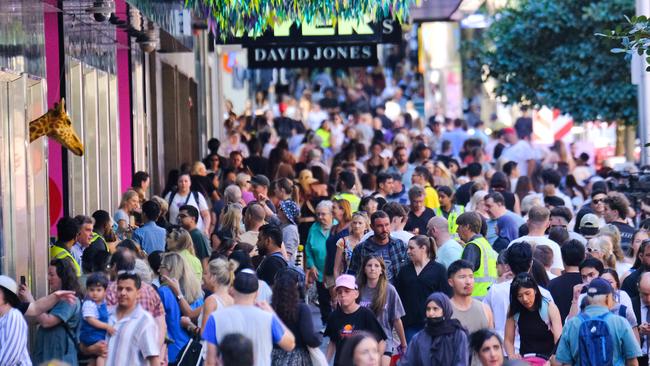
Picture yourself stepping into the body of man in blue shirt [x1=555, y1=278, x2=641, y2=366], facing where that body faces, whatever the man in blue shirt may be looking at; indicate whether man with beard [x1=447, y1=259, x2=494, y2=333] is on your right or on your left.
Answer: on your left

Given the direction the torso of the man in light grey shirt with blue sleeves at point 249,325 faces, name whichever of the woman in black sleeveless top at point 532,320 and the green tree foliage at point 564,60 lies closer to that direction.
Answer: the green tree foliage

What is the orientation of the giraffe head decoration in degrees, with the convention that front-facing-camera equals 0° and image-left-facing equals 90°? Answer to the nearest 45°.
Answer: approximately 270°

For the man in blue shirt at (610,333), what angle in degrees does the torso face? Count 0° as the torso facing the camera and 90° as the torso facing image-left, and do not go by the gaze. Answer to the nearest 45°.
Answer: approximately 180°

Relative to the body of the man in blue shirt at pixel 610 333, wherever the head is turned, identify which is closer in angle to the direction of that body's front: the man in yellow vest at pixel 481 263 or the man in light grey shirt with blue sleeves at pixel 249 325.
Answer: the man in yellow vest

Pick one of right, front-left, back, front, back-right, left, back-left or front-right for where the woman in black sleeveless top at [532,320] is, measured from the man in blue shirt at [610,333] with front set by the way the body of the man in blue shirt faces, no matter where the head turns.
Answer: front-left

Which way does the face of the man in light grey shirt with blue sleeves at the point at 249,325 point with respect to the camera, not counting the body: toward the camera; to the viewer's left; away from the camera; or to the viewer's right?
away from the camera

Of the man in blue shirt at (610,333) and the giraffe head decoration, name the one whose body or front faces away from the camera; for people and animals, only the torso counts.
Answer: the man in blue shirt

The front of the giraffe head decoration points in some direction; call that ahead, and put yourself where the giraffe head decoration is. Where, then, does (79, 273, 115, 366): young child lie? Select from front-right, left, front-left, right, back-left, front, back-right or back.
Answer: right

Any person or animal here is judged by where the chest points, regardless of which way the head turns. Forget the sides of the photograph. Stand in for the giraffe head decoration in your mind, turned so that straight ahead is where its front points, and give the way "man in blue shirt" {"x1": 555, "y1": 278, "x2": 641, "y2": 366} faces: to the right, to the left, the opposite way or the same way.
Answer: to the left

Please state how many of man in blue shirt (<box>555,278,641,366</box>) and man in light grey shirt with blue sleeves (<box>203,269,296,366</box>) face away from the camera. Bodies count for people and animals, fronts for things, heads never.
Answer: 2

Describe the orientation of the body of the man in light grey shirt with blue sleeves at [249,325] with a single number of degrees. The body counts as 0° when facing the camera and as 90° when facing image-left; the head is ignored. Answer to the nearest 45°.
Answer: approximately 180°

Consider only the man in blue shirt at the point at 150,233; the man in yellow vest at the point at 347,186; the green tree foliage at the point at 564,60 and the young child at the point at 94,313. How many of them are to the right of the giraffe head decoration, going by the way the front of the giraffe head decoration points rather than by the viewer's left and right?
1

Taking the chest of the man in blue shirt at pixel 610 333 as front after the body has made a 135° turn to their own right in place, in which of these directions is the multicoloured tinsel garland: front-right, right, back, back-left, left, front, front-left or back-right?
back
